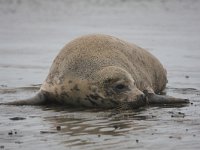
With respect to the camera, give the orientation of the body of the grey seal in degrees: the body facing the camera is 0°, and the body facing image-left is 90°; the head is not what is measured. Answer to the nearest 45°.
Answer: approximately 0°
